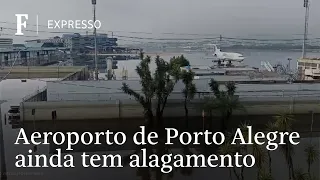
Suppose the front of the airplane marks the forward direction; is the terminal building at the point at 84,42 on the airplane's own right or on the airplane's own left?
on the airplane's own right
